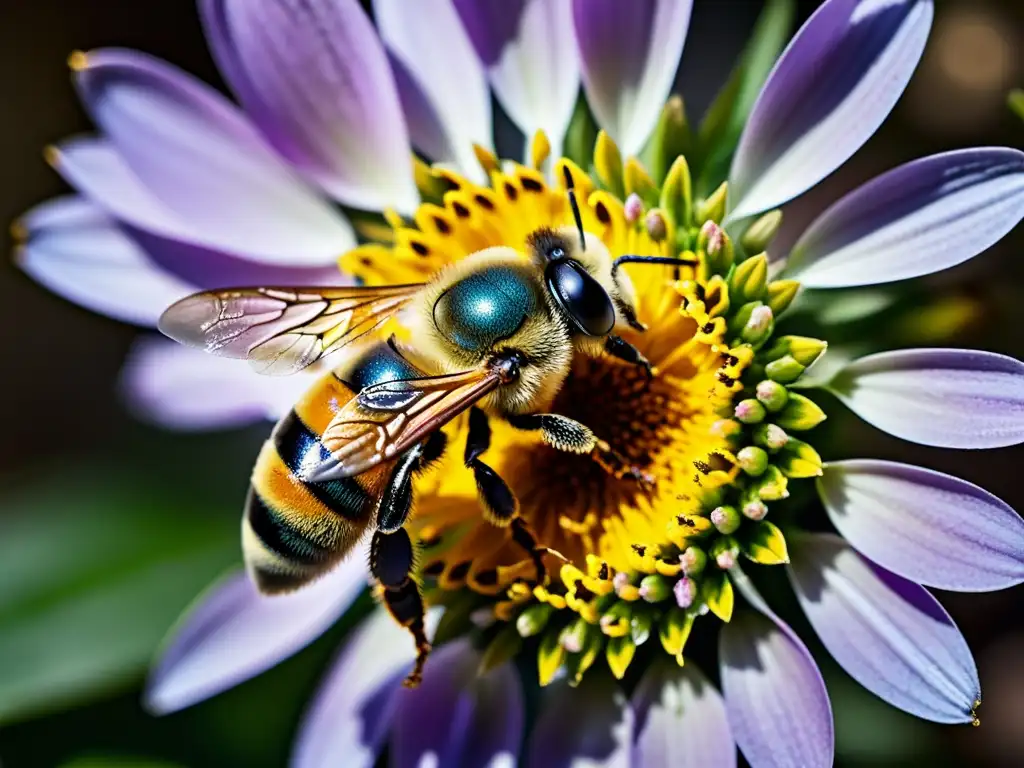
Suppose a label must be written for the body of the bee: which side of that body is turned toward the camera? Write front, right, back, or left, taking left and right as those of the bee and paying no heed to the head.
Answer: right
